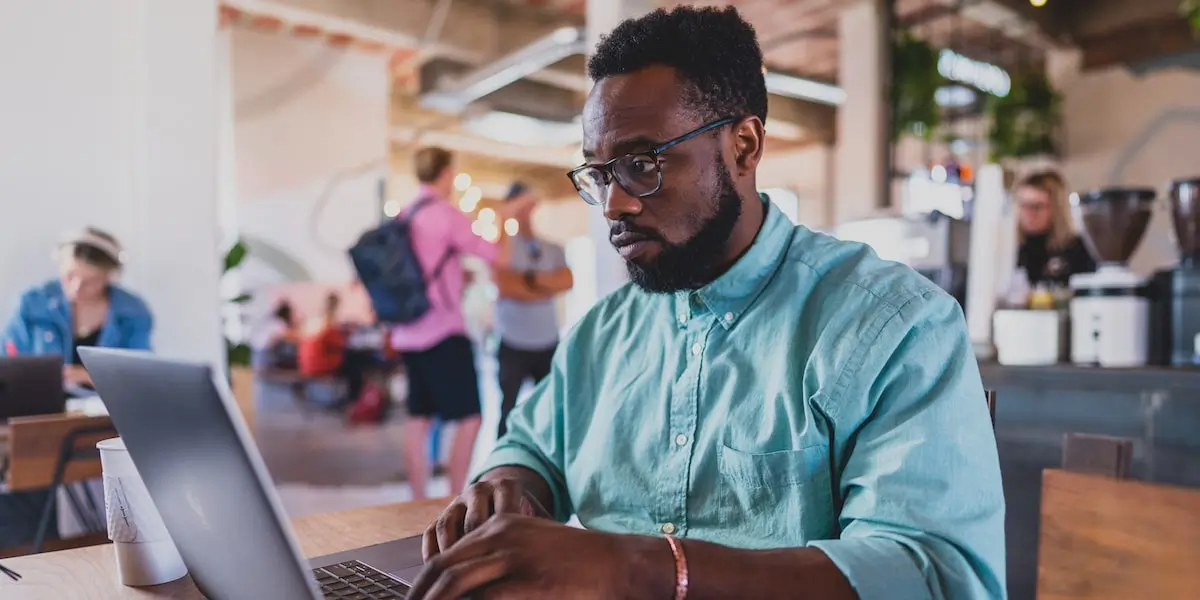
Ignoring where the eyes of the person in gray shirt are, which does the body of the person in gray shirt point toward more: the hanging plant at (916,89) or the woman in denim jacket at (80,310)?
the woman in denim jacket

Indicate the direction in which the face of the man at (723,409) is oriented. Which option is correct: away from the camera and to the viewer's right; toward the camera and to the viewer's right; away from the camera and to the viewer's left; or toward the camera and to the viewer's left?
toward the camera and to the viewer's left

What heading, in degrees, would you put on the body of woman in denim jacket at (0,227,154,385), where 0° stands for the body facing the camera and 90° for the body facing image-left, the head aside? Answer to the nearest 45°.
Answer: approximately 0°

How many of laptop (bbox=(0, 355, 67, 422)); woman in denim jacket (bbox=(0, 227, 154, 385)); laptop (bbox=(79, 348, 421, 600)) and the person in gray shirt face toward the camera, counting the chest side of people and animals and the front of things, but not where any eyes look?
2

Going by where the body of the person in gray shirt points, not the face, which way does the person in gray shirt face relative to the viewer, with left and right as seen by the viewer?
facing the viewer

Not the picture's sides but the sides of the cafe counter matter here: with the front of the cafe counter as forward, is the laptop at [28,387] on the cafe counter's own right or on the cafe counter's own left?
on the cafe counter's own right

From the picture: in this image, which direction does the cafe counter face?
toward the camera

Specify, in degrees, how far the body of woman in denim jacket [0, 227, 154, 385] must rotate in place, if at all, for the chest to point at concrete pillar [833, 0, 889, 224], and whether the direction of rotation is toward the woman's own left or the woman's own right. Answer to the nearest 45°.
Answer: approximately 90° to the woman's own left

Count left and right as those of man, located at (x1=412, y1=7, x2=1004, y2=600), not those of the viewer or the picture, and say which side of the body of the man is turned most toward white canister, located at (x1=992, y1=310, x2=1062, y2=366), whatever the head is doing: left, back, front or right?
back

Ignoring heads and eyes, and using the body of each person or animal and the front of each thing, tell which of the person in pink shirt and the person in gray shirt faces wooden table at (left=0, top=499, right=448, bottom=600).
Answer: the person in gray shirt

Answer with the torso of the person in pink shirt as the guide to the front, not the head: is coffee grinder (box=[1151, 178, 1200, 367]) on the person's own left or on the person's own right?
on the person's own right

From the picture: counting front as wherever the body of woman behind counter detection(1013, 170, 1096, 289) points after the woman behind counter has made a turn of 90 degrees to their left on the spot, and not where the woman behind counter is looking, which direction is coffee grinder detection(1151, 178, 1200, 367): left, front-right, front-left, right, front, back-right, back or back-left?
front-right

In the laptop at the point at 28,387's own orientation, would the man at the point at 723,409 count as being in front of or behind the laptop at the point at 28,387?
behind

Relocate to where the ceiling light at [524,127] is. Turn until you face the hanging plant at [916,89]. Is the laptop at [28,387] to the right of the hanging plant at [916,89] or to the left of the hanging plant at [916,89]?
right

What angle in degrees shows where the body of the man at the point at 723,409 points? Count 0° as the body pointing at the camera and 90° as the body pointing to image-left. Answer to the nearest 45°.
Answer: approximately 45°
